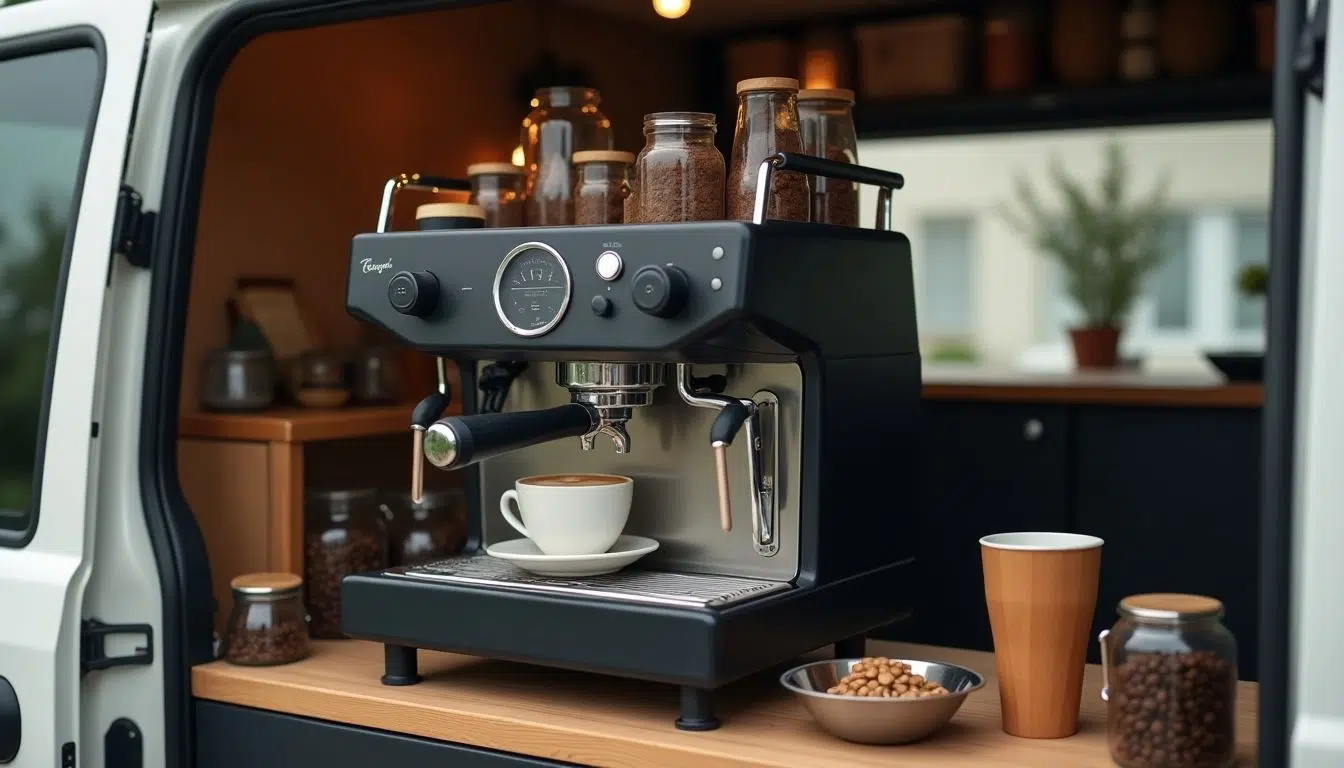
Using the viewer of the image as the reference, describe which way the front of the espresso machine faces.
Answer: facing the viewer and to the left of the viewer

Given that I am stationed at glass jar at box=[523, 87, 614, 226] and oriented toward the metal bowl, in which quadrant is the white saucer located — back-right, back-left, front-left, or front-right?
front-right

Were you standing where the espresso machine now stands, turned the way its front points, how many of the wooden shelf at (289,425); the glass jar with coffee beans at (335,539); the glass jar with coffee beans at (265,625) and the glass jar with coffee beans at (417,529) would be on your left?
0

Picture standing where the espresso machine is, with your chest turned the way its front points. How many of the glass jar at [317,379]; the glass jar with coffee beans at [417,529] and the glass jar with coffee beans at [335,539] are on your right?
3
